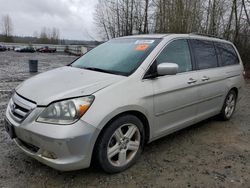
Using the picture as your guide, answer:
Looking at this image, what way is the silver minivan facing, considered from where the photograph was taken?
facing the viewer and to the left of the viewer

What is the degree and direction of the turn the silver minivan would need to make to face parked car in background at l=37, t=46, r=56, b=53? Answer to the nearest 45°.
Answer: approximately 135° to its right

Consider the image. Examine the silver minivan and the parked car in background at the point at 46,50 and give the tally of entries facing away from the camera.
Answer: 0
